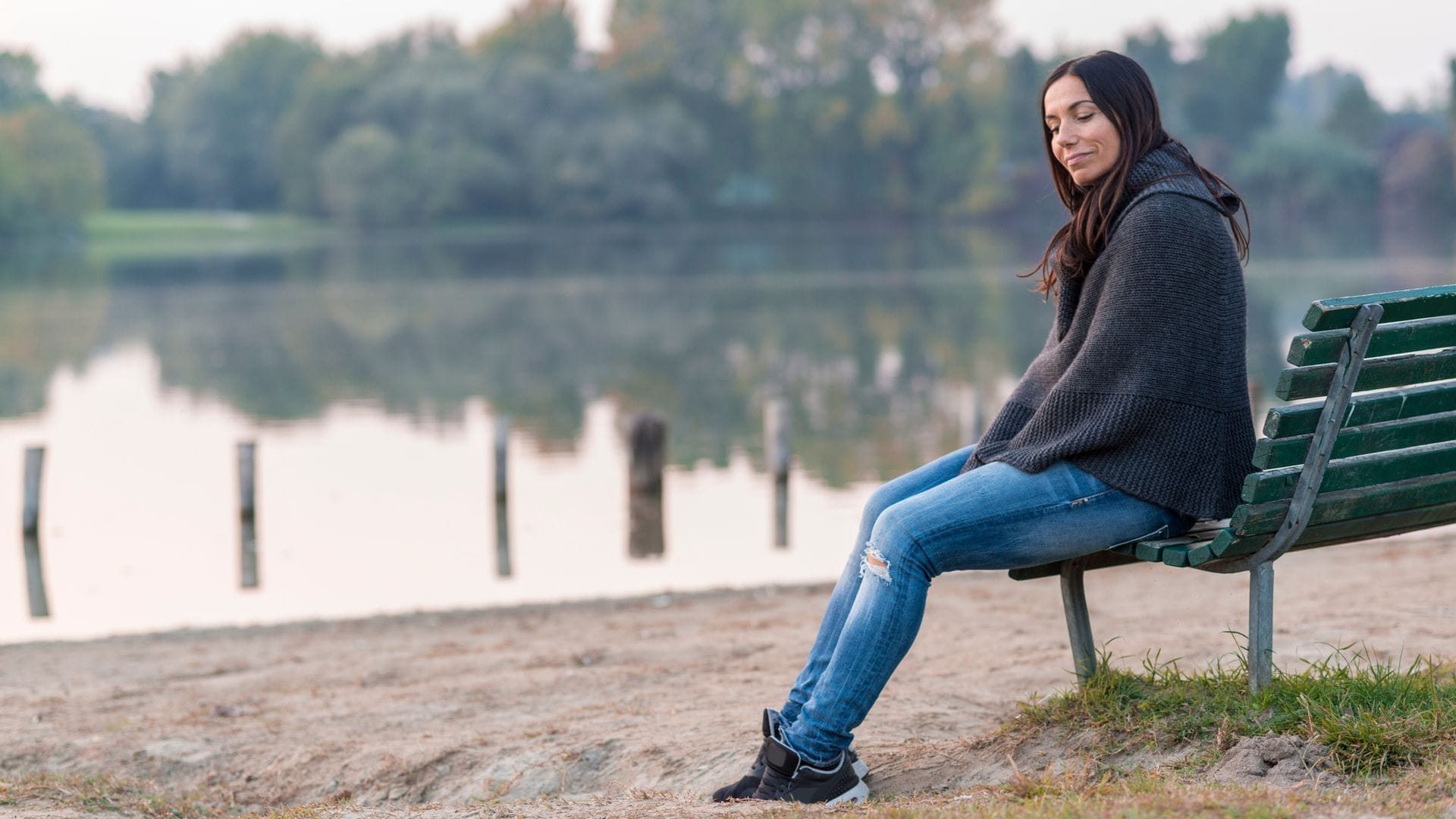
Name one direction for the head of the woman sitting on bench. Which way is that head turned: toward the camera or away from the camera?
toward the camera

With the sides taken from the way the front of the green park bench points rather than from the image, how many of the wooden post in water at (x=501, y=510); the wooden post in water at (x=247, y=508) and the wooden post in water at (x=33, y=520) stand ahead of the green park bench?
3

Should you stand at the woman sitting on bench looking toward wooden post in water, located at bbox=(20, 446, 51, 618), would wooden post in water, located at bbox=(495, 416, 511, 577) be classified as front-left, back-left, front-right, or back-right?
front-right

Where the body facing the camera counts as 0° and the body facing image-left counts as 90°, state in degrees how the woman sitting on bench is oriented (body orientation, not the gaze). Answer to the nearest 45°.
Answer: approximately 90°

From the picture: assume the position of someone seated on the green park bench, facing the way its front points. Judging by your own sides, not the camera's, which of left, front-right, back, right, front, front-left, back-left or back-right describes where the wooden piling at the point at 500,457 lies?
front

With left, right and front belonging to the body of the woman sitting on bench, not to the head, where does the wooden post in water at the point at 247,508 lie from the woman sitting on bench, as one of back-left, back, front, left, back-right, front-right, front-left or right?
front-right

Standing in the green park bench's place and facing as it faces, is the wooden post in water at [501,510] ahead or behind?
ahead

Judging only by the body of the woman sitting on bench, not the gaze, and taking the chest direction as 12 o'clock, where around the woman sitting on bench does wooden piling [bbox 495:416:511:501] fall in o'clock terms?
The wooden piling is roughly at 2 o'clock from the woman sitting on bench.

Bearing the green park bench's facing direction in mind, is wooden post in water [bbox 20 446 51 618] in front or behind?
in front

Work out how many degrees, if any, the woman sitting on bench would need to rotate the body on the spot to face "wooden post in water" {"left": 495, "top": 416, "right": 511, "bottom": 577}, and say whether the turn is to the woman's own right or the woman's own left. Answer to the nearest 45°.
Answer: approximately 45° to the woman's own right
